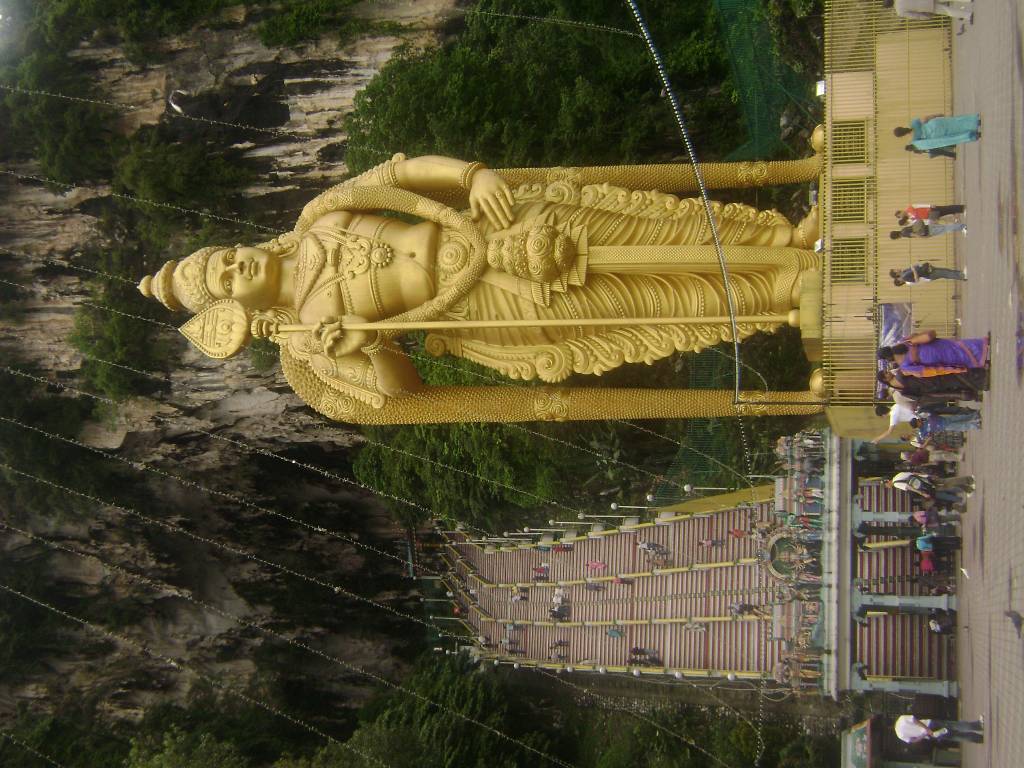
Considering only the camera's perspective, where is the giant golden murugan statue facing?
facing the viewer

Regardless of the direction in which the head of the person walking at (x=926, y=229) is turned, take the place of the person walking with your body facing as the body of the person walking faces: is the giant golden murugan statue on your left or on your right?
on your right

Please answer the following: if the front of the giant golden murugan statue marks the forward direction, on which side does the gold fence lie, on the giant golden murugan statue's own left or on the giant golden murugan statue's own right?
on the giant golden murugan statue's own left

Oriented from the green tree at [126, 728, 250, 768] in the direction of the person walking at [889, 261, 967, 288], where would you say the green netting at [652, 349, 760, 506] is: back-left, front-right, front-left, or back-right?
front-left
